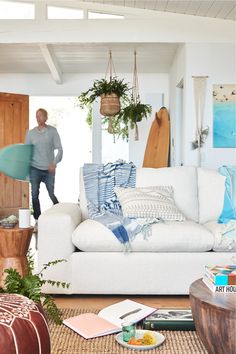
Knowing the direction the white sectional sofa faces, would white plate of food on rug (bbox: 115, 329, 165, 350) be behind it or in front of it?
in front

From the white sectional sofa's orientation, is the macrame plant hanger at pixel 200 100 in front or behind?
behind

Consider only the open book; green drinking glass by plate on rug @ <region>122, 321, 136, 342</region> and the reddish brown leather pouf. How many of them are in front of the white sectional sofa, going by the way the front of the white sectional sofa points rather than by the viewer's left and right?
3

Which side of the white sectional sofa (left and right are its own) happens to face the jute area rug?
front

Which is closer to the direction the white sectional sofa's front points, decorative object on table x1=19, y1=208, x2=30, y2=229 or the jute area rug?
the jute area rug

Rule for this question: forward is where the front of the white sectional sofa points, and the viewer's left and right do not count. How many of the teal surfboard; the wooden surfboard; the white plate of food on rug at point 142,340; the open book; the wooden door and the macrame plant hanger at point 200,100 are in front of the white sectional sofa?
2

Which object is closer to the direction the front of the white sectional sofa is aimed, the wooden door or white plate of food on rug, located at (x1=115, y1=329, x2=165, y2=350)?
the white plate of food on rug

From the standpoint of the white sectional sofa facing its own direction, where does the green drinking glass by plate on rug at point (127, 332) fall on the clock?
The green drinking glass by plate on rug is roughly at 12 o'clock from the white sectional sofa.

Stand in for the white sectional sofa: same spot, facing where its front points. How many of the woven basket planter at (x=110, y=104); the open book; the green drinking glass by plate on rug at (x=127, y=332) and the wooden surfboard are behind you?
2

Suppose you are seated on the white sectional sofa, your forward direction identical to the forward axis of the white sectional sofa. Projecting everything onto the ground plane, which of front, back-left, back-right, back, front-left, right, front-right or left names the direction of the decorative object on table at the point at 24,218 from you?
right

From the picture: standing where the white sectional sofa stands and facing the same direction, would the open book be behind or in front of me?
in front

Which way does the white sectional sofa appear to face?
toward the camera

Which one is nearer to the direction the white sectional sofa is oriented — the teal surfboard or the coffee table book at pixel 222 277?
the coffee table book

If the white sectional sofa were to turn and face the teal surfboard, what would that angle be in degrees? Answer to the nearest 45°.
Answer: approximately 135° to its right

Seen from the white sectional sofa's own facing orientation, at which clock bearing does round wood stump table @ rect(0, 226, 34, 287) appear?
The round wood stump table is roughly at 3 o'clock from the white sectional sofa.

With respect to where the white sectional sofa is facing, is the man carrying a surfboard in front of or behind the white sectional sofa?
behind

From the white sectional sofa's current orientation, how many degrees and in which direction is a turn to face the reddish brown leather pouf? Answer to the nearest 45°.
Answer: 0° — it already faces it
